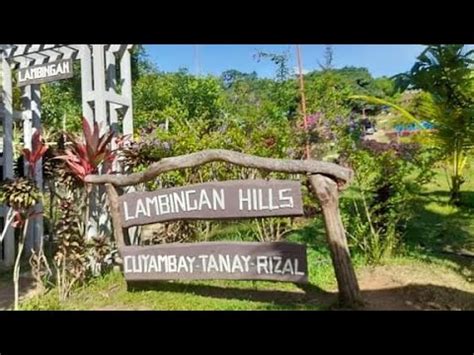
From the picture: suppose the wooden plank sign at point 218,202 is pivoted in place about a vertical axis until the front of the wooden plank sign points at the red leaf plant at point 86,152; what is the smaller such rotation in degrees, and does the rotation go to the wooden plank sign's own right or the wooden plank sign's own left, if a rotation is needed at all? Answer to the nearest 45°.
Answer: approximately 135° to the wooden plank sign's own right

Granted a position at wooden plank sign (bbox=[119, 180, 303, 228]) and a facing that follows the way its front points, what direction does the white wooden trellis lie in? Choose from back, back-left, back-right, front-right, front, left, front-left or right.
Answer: back-right

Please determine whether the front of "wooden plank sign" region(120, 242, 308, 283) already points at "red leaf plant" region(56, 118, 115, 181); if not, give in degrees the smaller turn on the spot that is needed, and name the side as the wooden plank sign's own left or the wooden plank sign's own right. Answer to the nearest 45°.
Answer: approximately 135° to the wooden plank sign's own right

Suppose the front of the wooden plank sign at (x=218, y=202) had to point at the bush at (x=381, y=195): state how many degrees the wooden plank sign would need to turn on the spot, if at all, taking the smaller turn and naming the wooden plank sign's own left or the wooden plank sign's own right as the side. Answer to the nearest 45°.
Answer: approximately 135° to the wooden plank sign's own left

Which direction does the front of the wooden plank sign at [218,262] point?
toward the camera

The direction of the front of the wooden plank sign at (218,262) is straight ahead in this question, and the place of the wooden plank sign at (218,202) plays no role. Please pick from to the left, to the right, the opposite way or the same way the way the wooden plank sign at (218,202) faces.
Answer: the same way

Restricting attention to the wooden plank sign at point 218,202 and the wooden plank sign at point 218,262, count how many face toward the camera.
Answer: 2

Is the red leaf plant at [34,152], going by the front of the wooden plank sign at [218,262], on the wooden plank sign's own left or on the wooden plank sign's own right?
on the wooden plank sign's own right

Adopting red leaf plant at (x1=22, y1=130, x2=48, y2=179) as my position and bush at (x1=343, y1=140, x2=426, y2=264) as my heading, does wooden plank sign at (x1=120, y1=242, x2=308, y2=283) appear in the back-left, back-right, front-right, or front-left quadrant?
front-right

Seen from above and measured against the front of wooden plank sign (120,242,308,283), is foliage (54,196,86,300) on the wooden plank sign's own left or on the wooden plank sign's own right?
on the wooden plank sign's own right

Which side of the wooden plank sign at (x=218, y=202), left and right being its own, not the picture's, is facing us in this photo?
front
